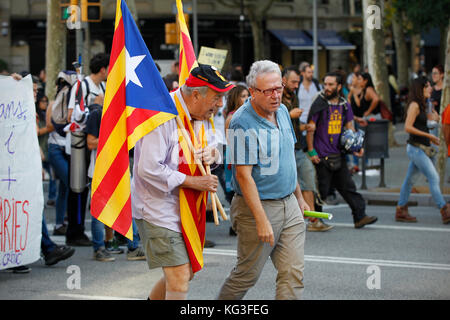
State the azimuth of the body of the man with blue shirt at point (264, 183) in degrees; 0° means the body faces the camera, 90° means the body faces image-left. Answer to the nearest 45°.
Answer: approximately 315°

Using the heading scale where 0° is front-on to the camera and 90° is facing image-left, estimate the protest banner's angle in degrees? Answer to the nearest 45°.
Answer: approximately 0°

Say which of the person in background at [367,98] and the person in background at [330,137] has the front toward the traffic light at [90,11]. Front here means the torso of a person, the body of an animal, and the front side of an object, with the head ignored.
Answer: the person in background at [367,98]

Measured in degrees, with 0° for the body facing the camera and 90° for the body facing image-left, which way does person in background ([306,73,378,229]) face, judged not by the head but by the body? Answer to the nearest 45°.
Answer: approximately 315°

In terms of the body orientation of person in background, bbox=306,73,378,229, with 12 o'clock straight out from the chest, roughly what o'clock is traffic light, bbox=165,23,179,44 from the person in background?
The traffic light is roughly at 7 o'clock from the person in background.

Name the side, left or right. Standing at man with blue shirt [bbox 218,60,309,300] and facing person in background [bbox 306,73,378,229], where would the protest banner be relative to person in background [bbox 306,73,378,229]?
left
